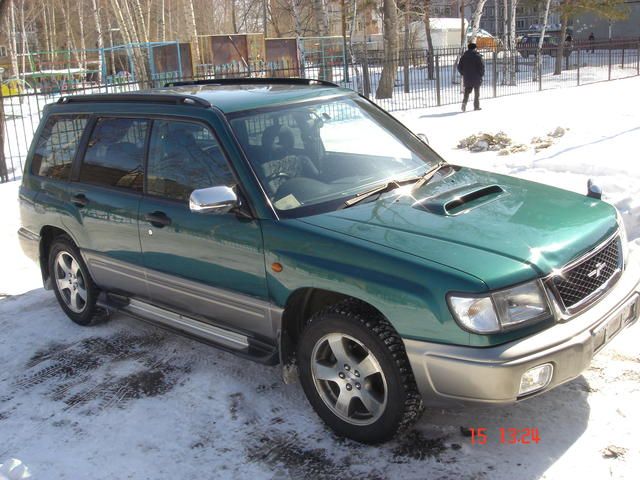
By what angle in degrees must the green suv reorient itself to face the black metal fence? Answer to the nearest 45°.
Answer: approximately 135° to its left

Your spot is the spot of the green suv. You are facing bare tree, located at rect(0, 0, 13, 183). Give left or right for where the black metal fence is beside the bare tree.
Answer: right

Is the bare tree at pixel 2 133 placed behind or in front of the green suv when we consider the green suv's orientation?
behind

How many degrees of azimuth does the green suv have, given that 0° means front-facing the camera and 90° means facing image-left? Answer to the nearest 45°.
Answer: approximately 315°
